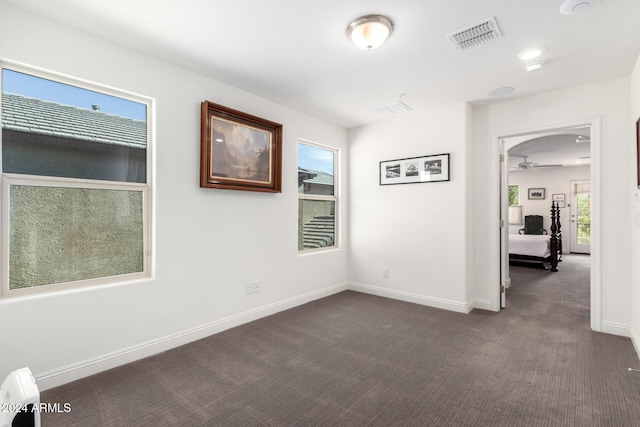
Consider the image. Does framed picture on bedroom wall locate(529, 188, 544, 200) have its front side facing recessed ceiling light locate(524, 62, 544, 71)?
yes

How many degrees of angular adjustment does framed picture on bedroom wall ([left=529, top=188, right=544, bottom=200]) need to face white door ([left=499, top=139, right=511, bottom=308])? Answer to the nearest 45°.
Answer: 0° — it already faces it

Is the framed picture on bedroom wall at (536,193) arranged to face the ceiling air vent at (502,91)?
yes

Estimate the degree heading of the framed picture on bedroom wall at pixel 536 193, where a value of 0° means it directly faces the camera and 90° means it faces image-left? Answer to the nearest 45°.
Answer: approximately 0°

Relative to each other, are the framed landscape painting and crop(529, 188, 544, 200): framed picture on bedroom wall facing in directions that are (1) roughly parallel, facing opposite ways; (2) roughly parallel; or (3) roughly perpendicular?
roughly perpendicular

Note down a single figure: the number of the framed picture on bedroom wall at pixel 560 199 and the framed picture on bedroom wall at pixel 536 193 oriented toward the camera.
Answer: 2

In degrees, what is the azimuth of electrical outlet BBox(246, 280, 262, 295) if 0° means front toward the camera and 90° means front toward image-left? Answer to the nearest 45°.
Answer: approximately 315°

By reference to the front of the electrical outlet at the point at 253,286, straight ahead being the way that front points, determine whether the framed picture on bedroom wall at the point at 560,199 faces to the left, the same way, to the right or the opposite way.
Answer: to the right

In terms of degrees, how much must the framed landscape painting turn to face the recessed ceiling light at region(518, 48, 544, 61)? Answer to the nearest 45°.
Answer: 0° — it already faces it

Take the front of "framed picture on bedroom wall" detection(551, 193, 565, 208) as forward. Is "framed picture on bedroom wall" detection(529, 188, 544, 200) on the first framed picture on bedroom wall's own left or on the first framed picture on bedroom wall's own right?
on the first framed picture on bedroom wall's own right

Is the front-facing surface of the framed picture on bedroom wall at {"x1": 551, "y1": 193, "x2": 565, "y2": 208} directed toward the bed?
yes

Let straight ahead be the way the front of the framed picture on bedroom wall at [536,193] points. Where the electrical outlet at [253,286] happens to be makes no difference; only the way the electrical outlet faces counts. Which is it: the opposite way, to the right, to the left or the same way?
to the left
